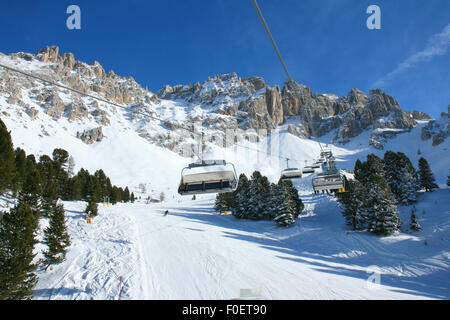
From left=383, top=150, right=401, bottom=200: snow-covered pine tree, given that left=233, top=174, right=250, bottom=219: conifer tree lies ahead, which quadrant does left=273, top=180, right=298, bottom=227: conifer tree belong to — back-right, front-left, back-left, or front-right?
front-left

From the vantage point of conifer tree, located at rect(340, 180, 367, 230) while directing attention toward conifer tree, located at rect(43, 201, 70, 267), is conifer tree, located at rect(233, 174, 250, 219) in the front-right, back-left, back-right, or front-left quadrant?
front-right

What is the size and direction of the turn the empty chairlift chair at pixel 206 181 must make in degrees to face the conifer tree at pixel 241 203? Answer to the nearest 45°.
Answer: approximately 180°
